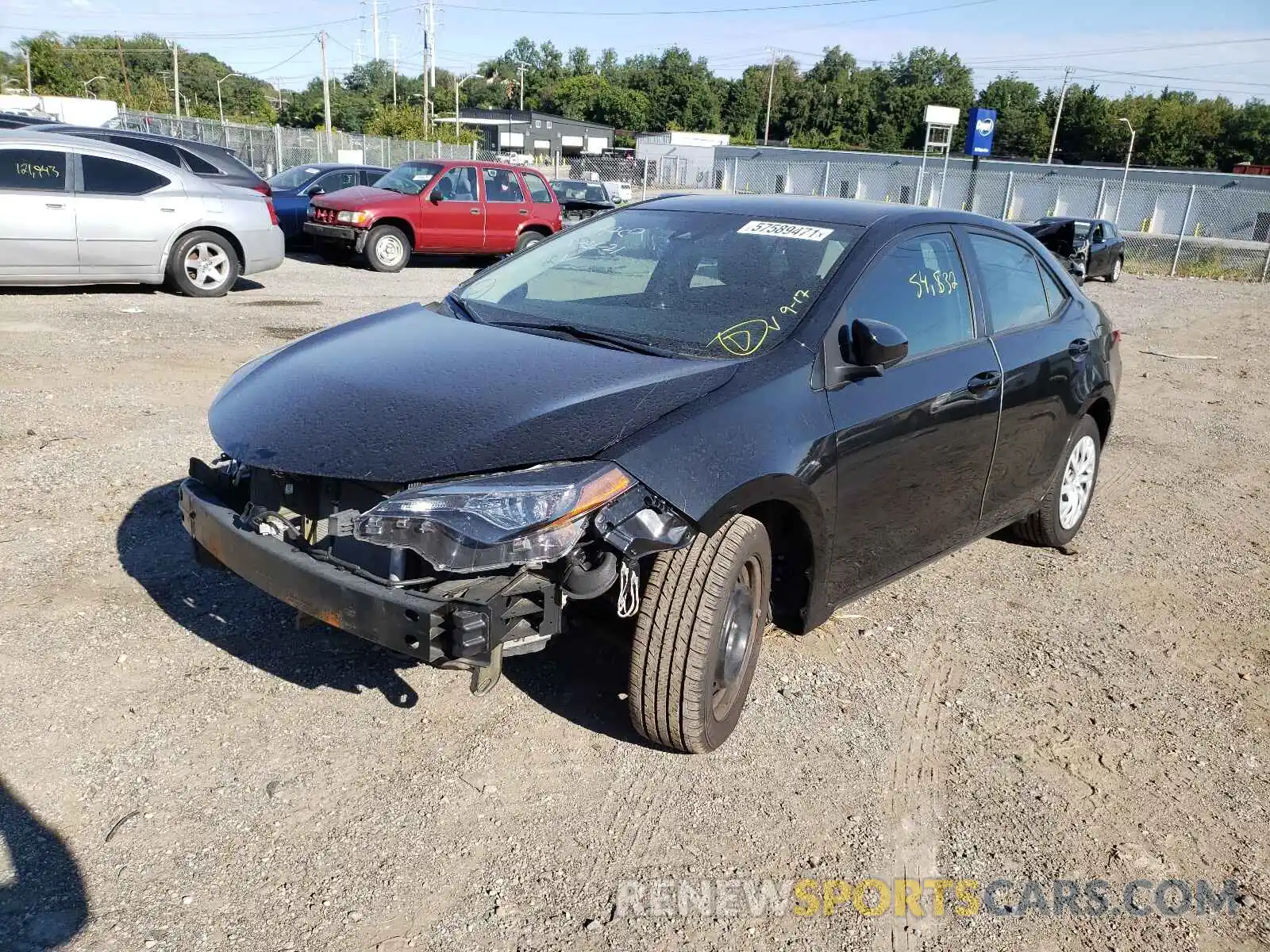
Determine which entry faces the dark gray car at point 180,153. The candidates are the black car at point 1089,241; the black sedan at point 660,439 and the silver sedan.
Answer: the black car at point 1089,241

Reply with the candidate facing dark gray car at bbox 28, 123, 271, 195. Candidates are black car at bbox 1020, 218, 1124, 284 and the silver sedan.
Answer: black car at bbox 1020, 218, 1124, 284

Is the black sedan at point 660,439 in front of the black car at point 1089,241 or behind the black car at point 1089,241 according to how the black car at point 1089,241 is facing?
in front

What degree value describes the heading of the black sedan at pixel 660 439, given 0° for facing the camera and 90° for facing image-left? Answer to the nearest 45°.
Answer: approximately 45°

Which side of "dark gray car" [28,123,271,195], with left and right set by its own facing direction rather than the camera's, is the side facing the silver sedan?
left

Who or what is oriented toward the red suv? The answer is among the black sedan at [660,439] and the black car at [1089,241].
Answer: the black car

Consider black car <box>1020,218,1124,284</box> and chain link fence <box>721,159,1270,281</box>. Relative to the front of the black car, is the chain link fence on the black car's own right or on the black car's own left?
on the black car's own right

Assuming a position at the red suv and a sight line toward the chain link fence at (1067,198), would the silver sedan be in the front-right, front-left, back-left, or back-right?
back-right

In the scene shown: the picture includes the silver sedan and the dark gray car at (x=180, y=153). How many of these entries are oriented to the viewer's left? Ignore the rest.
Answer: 2

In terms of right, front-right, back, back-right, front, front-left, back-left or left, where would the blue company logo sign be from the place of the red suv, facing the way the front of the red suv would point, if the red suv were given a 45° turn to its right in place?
back-right

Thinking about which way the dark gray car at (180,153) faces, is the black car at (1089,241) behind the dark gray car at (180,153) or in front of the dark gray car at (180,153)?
behind

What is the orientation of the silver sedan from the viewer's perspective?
to the viewer's left

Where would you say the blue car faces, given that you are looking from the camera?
facing the viewer and to the left of the viewer

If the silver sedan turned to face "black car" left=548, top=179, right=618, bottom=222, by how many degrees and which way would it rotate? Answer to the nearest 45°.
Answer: approximately 135° to its right

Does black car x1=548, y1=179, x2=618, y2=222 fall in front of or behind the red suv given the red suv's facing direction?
behind

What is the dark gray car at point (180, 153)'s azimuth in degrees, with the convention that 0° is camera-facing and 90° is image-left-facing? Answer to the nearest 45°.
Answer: approximately 90°
